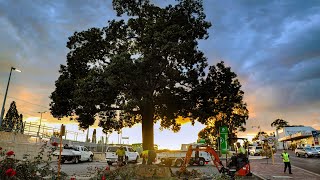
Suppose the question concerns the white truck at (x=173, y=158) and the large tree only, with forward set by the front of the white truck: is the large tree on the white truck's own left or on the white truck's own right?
on the white truck's own right
